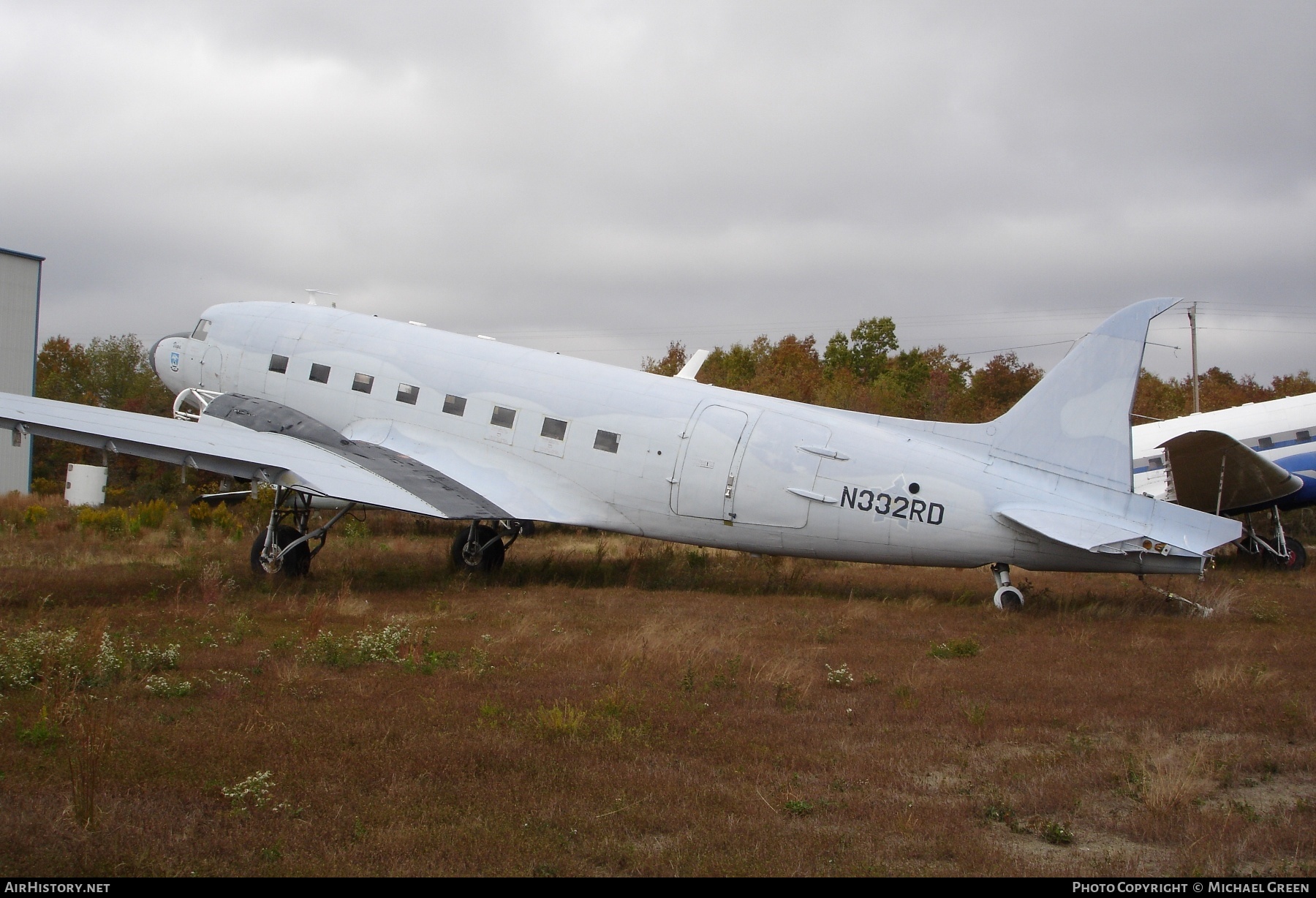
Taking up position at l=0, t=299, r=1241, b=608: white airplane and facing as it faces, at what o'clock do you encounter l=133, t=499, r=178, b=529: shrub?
The shrub is roughly at 12 o'clock from the white airplane.

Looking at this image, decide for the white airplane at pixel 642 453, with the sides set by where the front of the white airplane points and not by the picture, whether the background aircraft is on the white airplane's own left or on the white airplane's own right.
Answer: on the white airplane's own right

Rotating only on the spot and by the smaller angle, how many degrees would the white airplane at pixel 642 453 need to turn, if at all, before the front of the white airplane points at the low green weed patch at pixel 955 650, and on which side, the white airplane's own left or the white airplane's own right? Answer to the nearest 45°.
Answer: approximately 180°

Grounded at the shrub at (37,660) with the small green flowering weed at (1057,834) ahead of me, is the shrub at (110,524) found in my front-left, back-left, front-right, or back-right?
back-left

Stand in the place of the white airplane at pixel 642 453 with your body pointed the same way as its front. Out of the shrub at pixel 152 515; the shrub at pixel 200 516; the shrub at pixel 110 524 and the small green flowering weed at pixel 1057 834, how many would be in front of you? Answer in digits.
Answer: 3

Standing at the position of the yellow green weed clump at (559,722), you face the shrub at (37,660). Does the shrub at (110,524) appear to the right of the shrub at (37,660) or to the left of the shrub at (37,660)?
right

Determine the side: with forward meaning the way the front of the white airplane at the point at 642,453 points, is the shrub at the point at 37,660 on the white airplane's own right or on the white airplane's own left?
on the white airplane's own left

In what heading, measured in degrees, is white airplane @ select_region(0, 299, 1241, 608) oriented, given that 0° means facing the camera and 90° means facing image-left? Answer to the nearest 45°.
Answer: approximately 135°

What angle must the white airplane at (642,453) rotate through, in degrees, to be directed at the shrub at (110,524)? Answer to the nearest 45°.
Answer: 0° — it already faces it

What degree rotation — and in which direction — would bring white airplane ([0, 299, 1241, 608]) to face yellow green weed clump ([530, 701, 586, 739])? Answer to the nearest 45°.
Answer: approximately 135° to its left

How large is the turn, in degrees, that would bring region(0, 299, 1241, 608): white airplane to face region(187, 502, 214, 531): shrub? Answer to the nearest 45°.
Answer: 0° — it already faces it
